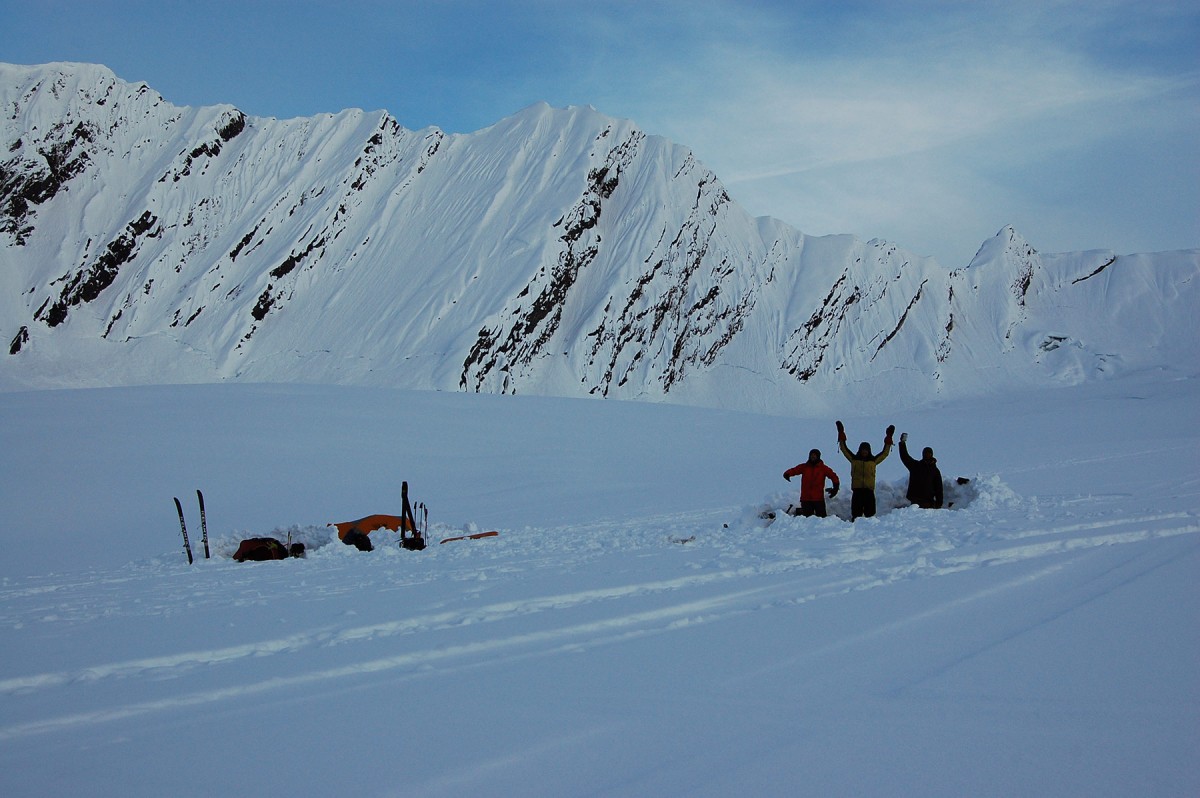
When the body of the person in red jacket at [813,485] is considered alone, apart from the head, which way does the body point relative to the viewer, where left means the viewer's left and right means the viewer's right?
facing the viewer

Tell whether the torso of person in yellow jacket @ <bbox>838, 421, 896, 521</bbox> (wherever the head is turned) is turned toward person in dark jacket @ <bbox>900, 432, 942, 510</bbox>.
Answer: no

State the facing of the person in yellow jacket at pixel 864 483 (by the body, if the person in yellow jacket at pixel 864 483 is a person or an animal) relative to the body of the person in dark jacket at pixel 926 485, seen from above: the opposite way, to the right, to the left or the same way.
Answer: the same way

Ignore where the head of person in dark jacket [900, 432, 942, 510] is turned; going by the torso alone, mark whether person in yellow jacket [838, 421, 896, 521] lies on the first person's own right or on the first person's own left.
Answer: on the first person's own right

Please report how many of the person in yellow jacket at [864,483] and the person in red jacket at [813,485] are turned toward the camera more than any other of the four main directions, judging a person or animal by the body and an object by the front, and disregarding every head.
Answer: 2

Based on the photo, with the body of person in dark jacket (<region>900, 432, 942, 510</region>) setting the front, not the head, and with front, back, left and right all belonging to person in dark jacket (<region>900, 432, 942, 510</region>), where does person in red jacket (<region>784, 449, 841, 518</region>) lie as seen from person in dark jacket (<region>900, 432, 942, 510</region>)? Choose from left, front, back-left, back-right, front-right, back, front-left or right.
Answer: front-right

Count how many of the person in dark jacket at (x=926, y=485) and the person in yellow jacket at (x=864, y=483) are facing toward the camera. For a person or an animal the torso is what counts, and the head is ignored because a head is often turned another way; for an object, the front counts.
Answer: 2

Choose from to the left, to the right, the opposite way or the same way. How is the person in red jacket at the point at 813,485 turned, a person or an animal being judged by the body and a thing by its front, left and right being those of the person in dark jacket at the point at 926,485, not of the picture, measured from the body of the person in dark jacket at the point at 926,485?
the same way

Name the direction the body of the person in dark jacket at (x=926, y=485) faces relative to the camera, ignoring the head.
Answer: toward the camera

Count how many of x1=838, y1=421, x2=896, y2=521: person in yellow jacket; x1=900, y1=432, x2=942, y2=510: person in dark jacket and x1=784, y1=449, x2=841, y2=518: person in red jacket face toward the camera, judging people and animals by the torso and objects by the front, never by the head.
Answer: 3

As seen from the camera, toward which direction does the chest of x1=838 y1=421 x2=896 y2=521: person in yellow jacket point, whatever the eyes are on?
toward the camera

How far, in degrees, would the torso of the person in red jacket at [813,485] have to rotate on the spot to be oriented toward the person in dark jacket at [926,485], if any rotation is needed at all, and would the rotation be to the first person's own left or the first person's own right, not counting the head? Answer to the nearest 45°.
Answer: approximately 135° to the first person's own left

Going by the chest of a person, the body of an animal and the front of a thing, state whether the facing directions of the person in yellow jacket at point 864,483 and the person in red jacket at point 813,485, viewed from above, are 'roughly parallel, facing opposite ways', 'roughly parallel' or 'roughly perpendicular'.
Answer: roughly parallel
